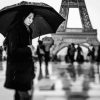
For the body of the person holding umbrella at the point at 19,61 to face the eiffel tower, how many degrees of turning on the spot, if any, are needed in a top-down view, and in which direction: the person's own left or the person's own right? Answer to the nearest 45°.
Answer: approximately 90° to the person's own left
